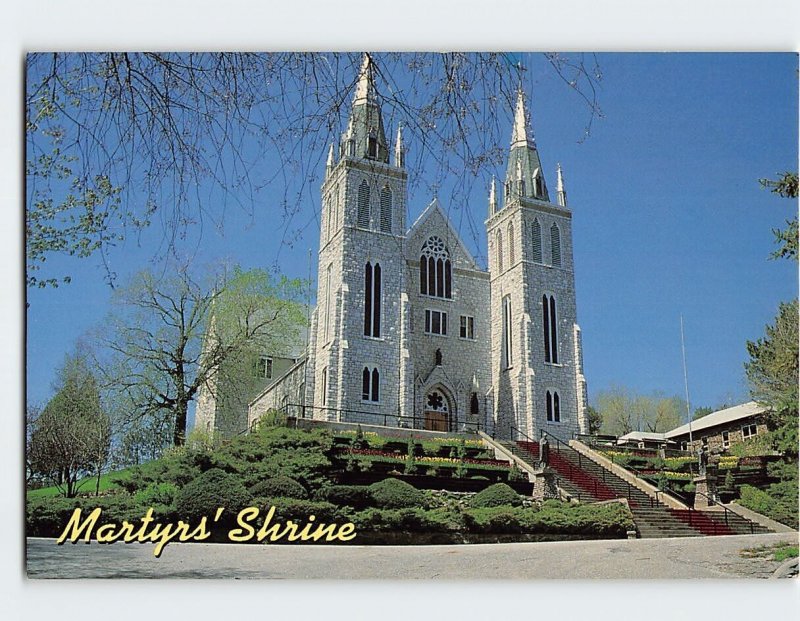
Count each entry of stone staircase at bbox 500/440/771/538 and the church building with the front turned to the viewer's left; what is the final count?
0

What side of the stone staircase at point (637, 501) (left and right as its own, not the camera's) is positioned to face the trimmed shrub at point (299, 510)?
right

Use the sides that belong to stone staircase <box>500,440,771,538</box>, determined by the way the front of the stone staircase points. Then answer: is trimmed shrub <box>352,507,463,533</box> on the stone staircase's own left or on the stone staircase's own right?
on the stone staircase's own right

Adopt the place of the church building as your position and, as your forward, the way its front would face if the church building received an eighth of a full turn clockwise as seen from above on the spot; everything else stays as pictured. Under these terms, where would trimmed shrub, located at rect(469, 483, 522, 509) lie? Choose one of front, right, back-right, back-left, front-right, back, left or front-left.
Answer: front

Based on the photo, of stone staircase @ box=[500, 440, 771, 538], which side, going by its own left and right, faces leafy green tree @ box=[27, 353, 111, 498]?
right

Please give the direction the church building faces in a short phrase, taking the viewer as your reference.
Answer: facing the viewer and to the right of the viewer

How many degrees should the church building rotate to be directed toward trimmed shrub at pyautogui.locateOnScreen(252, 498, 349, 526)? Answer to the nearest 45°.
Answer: approximately 45° to its right

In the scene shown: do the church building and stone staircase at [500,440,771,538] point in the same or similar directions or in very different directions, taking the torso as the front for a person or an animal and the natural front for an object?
same or similar directions

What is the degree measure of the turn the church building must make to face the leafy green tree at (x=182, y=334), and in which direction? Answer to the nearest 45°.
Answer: approximately 90° to its right

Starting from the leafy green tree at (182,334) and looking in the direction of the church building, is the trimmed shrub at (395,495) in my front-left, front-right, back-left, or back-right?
front-right
